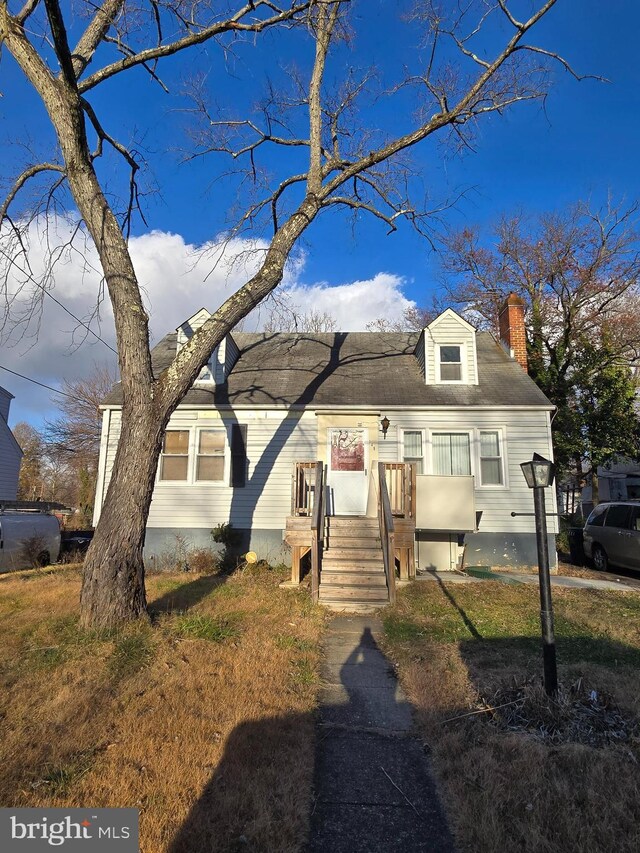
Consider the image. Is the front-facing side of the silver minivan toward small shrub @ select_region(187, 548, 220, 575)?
no

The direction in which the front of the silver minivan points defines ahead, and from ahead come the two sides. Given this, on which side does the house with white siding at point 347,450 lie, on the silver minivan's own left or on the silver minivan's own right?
on the silver minivan's own right

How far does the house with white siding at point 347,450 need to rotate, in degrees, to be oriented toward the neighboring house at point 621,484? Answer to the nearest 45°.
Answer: approximately 135° to its left

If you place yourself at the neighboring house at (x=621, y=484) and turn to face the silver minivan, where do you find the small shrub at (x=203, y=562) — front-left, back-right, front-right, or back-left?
front-right

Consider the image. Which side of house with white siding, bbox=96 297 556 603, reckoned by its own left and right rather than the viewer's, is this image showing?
front

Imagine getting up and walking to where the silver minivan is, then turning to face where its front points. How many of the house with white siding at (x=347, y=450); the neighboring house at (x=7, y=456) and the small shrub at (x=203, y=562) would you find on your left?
0

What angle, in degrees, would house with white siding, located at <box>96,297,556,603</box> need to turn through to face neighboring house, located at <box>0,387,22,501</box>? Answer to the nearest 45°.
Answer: approximately 135° to its right

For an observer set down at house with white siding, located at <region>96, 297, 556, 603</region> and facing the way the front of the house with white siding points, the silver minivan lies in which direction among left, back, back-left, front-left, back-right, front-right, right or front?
left

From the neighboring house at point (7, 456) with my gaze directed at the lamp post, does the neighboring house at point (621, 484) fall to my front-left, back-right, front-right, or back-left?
front-left

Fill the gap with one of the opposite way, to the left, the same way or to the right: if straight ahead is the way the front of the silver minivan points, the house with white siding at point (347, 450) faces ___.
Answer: the same way

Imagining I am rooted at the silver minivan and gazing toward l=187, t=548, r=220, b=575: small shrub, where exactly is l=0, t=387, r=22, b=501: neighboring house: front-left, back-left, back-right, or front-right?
front-right

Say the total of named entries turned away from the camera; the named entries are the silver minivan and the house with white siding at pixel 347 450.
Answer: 0

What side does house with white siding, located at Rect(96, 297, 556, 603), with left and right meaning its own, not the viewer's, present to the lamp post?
front

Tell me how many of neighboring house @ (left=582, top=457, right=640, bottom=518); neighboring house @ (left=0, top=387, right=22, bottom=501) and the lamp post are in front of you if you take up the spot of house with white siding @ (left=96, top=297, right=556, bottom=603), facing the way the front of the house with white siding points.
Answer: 1
